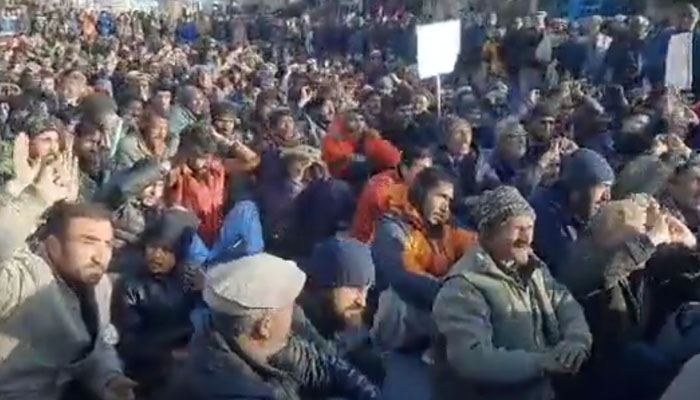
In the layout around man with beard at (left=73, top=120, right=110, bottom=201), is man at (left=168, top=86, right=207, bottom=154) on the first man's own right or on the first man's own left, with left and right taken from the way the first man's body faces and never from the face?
on the first man's own left

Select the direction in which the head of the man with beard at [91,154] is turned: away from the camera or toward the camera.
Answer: toward the camera

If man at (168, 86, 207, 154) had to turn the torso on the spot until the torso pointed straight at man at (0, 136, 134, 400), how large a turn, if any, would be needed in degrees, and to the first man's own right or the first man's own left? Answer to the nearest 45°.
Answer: approximately 45° to the first man's own right

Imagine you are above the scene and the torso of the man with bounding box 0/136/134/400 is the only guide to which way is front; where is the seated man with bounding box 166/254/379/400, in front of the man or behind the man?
in front

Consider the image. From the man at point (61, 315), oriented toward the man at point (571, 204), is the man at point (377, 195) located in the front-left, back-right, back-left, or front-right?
front-left

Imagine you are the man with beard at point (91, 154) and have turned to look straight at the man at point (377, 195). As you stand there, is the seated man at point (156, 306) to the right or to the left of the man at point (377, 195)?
right

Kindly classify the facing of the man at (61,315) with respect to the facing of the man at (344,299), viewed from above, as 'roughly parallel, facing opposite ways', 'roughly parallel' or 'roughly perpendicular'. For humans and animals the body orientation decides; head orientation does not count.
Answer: roughly parallel

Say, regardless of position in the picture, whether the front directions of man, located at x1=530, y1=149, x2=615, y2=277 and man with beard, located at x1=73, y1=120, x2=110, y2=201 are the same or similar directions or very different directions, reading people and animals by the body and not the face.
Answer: same or similar directions
